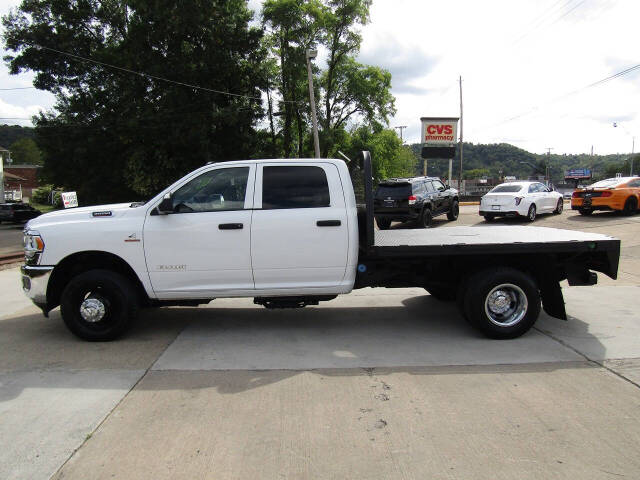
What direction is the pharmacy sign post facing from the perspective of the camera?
toward the camera

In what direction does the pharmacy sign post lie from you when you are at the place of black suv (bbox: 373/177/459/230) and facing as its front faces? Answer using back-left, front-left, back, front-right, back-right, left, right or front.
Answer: front-left

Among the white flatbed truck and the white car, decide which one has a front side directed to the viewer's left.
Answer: the white flatbed truck

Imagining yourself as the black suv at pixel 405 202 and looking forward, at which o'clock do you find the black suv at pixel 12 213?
the black suv at pixel 12 213 is roughly at 8 o'clock from the black suv at pixel 405 202.

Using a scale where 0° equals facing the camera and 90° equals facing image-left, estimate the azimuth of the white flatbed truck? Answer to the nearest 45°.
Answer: approximately 90°

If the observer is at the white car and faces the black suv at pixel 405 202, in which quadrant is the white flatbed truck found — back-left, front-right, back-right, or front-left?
front-left

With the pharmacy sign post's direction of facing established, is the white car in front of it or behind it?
in front

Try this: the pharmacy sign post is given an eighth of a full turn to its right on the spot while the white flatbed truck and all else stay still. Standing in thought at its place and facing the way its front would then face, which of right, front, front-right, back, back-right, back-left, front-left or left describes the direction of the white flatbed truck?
front-left

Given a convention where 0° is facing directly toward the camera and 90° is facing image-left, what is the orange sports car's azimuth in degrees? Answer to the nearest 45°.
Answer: approximately 225°
